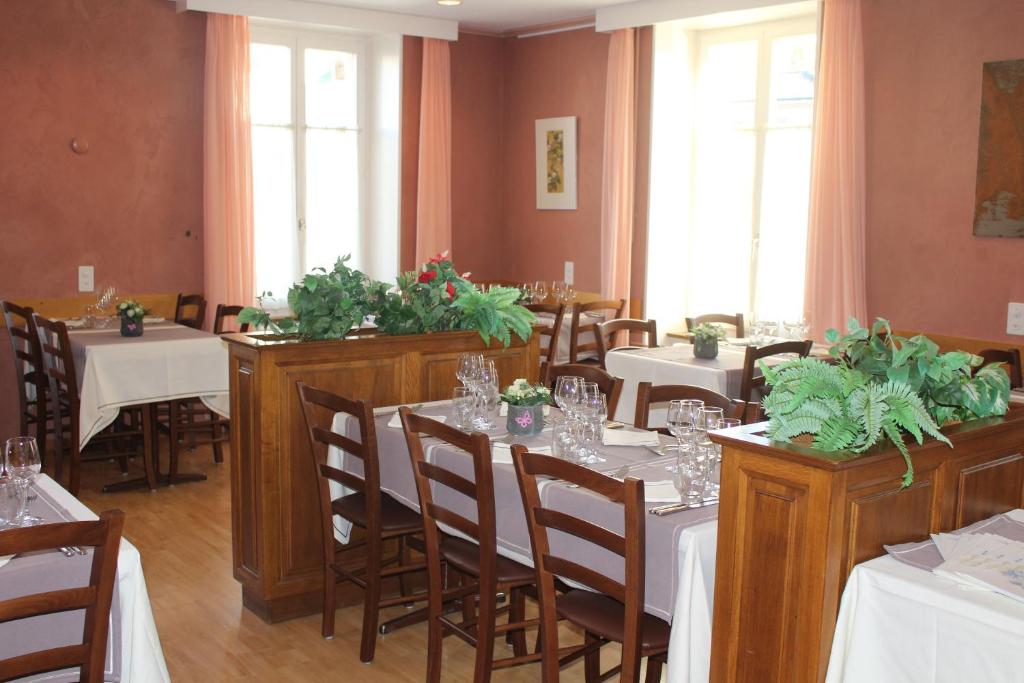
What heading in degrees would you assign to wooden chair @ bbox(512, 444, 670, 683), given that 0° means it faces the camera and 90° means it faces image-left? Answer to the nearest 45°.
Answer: approximately 225°

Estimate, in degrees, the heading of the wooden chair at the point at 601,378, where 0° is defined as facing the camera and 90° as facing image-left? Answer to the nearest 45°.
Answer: approximately 45°

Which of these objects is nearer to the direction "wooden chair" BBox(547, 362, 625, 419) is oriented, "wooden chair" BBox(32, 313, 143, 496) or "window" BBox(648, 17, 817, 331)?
the wooden chair

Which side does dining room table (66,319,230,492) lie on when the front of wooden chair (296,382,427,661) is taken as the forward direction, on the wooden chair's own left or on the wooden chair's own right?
on the wooden chair's own left

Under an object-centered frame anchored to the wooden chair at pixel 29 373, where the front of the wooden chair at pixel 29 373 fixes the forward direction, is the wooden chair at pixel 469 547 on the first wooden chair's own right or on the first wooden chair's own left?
on the first wooden chair's own right

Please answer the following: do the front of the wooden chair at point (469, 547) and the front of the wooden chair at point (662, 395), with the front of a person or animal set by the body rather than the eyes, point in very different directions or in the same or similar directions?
very different directions

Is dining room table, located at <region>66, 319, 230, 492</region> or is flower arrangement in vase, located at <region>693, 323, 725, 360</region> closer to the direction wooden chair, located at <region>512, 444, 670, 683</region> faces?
the flower arrangement in vase

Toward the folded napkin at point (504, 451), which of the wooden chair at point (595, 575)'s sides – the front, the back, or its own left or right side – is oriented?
left

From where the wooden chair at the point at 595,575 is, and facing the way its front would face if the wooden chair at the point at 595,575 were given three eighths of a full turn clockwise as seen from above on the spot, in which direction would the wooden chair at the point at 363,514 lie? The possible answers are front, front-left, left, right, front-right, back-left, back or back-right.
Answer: back-right

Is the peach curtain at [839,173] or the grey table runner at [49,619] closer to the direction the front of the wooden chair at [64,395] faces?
the peach curtain

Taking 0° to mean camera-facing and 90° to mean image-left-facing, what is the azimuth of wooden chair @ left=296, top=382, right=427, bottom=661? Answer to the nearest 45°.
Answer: approximately 225°
